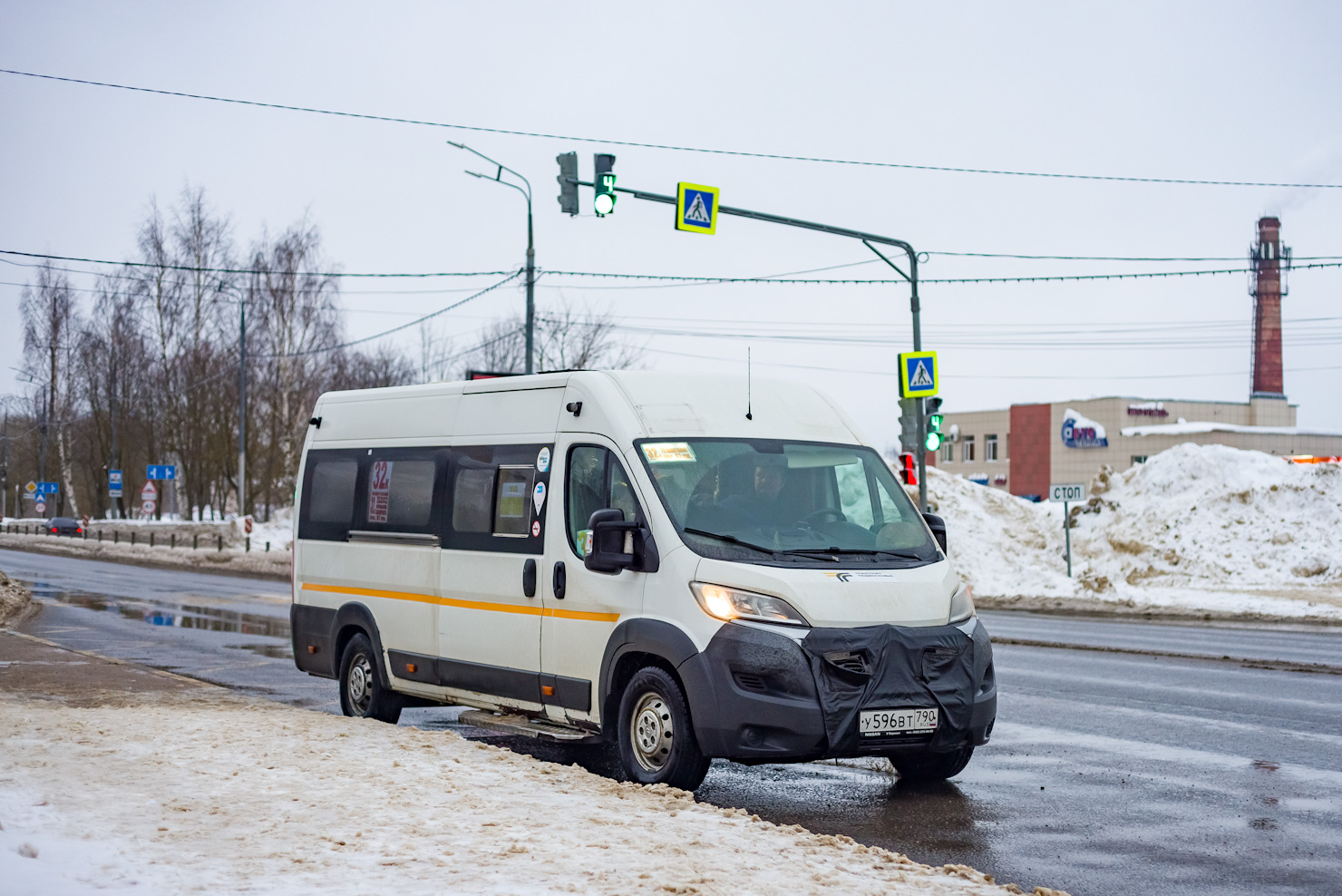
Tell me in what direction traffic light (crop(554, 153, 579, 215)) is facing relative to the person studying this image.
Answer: facing away from the viewer and to the left of the viewer

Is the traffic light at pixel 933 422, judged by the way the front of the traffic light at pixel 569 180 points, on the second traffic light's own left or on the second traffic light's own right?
on the second traffic light's own right

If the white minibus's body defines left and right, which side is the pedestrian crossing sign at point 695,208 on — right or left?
on its left

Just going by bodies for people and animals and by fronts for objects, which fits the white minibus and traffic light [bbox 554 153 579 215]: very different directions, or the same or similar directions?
very different directions

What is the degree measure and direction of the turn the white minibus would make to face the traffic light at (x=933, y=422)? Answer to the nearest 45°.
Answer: approximately 135° to its left

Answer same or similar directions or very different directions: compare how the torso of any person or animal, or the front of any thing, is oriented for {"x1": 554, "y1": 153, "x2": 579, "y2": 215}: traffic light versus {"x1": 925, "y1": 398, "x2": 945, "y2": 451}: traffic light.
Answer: very different directions
